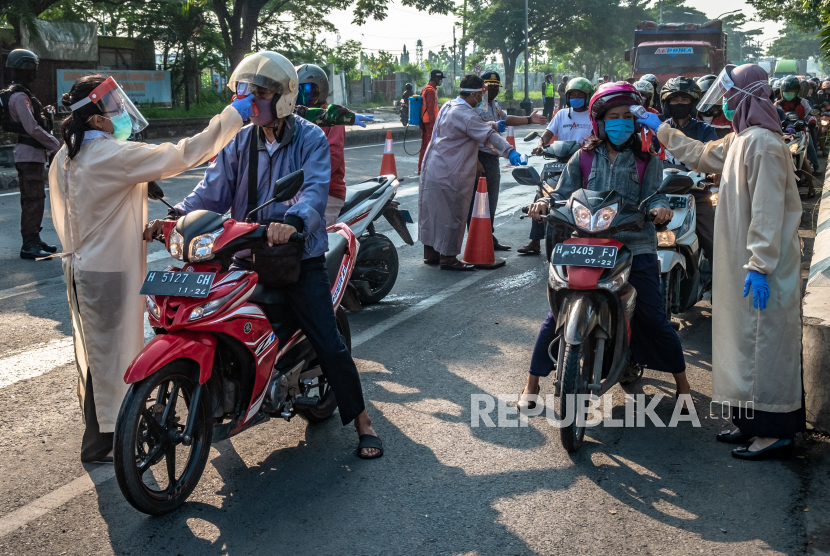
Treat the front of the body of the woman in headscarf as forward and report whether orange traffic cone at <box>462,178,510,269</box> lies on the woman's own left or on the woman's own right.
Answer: on the woman's own right

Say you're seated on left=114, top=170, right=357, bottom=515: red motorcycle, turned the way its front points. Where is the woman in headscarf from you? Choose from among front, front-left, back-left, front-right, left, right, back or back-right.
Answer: back-left

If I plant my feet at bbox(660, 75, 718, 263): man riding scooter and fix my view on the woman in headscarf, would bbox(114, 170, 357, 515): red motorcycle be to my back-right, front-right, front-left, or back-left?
front-right

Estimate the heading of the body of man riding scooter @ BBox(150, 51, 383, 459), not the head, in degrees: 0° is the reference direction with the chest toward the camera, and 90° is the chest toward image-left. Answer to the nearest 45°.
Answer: approximately 45°

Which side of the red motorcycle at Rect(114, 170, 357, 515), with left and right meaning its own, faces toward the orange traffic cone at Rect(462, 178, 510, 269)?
back

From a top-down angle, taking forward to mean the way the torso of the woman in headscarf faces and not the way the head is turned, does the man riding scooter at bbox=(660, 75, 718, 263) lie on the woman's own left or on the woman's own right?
on the woman's own right

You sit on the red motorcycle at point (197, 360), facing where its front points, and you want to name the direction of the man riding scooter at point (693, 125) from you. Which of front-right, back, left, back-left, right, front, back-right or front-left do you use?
back

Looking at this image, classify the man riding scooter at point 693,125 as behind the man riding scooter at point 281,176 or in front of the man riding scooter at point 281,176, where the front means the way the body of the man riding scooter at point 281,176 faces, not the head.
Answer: behind

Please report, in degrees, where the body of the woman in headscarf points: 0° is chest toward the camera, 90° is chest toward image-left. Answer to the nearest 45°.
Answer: approximately 90°

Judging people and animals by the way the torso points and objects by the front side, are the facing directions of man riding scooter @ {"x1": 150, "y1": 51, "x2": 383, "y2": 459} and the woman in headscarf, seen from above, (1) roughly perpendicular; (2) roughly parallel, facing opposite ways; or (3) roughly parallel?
roughly perpendicular

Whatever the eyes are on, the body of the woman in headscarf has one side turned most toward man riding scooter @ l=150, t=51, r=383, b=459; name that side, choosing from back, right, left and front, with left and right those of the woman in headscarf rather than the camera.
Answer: front

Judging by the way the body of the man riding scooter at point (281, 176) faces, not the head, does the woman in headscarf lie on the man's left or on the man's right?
on the man's left

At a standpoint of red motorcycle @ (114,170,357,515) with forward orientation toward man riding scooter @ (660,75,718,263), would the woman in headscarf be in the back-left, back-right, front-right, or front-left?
front-right

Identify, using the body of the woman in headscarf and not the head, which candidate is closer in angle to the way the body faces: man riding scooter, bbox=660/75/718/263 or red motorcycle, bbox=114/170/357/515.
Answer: the red motorcycle

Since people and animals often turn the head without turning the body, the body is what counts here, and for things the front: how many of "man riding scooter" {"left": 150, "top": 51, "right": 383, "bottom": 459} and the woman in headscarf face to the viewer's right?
0
